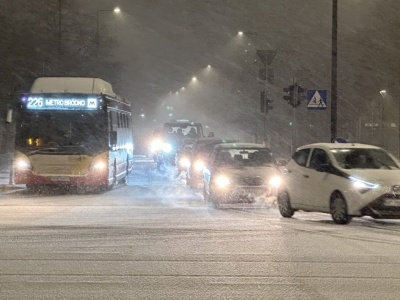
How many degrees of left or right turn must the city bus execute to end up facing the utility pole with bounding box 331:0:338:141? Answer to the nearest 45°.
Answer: approximately 90° to its left

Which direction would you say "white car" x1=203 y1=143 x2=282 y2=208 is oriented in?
toward the camera

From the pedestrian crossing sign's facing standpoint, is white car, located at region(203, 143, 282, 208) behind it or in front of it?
in front

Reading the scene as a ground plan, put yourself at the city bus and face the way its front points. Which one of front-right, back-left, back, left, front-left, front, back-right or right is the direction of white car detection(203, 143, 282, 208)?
front-left

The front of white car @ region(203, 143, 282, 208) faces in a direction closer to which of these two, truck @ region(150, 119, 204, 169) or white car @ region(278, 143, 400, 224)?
the white car

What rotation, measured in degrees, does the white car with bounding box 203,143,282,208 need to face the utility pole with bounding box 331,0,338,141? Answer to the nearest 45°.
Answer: approximately 135° to its left

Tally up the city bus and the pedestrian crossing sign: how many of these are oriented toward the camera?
2

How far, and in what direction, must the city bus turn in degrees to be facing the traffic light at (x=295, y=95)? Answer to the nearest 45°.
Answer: approximately 90° to its left

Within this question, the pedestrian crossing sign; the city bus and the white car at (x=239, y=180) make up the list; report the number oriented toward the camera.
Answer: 3

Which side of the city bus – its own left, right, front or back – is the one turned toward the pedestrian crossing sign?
left

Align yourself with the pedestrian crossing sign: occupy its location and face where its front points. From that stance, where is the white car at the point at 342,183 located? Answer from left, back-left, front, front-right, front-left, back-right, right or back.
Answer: front
